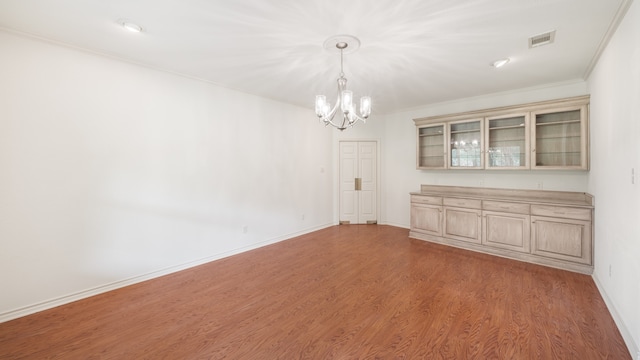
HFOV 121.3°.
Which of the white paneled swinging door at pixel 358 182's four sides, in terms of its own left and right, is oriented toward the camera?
front

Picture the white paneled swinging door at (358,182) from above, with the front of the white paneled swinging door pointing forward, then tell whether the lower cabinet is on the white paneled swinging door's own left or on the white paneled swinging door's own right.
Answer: on the white paneled swinging door's own left
